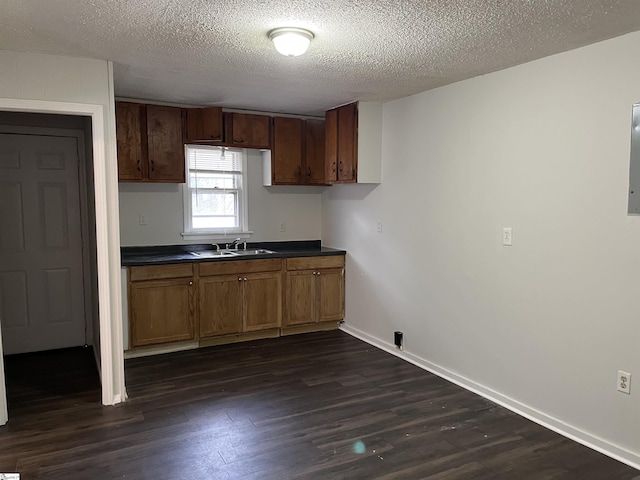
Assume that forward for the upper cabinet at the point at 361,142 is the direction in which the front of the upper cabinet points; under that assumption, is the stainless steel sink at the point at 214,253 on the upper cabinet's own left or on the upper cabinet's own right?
on the upper cabinet's own right

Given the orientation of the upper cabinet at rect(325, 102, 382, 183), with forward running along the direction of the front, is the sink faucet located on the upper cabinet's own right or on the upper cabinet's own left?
on the upper cabinet's own right

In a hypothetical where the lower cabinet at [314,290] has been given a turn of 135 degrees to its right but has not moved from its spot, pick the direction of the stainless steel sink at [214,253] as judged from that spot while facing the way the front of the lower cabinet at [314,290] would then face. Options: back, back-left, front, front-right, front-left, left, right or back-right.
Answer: front

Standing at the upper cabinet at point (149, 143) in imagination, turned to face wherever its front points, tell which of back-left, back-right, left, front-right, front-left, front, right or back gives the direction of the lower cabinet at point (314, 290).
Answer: left

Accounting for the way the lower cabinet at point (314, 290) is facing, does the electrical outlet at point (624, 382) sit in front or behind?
in front

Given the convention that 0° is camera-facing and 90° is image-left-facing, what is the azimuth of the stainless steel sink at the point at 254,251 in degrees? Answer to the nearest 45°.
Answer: approximately 0°

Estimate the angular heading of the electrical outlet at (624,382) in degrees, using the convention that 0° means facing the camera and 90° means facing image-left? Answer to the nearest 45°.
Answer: approximately 45°
